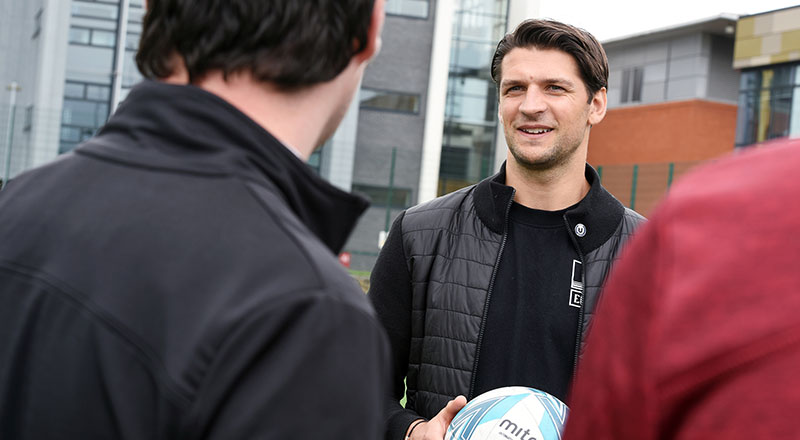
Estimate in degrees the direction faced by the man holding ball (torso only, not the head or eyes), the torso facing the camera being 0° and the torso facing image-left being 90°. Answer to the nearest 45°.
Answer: approximately 0°

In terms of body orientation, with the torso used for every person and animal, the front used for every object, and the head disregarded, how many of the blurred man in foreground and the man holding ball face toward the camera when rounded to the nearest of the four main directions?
1

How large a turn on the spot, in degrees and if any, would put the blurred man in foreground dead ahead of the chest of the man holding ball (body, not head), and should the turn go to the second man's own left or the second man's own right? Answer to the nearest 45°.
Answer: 0° — they already face them

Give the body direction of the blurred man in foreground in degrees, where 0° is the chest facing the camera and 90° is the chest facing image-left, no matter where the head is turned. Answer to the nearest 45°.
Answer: approximately 225°

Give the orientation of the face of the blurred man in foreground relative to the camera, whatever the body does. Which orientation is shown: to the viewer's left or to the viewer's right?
to the viewer's right
